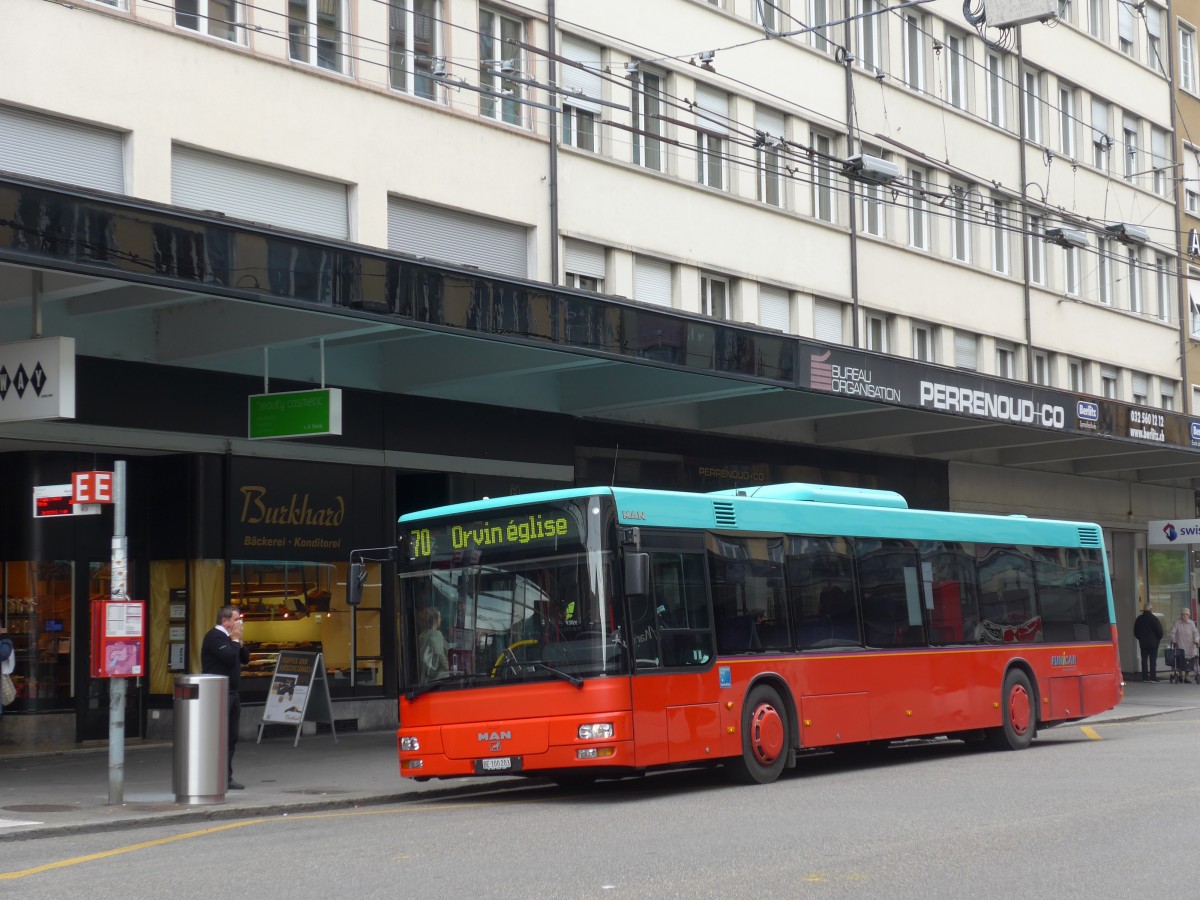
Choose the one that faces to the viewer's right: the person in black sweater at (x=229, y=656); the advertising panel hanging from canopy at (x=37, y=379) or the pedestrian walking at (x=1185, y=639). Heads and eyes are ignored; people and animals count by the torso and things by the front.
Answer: the person in black sweater

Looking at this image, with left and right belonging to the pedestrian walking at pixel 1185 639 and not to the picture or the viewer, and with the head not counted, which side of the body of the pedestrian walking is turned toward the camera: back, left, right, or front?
front

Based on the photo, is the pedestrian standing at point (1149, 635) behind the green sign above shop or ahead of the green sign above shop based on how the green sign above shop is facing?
behind

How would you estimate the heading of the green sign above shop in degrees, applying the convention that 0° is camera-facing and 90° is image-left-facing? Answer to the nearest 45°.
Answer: approximately 45°

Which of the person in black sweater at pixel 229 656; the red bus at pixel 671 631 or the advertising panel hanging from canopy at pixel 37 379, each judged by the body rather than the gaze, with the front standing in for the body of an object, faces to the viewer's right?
the person in black sweater

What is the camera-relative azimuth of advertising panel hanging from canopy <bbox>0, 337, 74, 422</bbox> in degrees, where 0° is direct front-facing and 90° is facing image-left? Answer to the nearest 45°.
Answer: approximately 45°

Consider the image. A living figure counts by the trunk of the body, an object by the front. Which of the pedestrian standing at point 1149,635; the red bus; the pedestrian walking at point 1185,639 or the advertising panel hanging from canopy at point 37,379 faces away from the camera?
the pedestrian standing at point 1149,635

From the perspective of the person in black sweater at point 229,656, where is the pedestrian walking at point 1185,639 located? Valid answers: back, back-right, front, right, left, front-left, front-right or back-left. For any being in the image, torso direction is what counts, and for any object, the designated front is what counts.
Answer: front-left

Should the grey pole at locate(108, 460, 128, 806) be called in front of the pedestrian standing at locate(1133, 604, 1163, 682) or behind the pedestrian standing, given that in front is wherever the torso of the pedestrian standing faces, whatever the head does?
behind

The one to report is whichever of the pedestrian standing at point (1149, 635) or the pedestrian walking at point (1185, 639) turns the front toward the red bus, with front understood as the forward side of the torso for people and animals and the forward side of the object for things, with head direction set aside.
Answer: the pedestrian walking at point (1185, 639)
